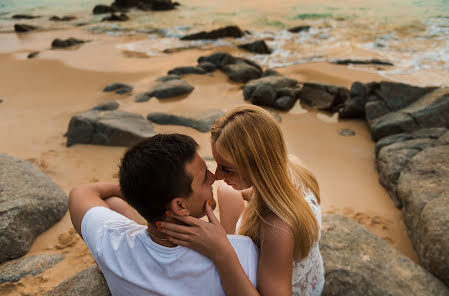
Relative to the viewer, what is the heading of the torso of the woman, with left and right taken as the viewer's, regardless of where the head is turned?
facing to the left of the viewer

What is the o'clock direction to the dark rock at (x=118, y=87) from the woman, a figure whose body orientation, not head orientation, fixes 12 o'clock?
The dark rock is roughly at 2 o'clock from the woman.

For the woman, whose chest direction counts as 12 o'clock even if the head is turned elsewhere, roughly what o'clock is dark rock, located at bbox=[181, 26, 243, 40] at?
The dark rock is roughly at 3 o'clock from the woman.

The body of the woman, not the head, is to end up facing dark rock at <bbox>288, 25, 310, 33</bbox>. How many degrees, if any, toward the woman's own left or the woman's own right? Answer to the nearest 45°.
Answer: approximately 90° to the woman's own right

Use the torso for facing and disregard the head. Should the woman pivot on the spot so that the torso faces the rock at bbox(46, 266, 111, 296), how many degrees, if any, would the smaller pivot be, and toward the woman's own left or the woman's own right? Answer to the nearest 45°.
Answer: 0° — they already face it

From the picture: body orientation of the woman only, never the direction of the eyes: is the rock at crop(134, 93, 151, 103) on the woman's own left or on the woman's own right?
on the woman's own right

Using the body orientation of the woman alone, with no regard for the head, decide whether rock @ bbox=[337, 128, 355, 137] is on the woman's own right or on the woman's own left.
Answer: on the woman's own right

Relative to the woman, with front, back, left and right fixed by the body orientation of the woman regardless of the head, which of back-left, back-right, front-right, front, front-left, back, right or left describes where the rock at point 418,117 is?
back-right

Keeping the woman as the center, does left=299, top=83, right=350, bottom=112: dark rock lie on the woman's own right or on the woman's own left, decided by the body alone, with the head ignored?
on the woman's own right
